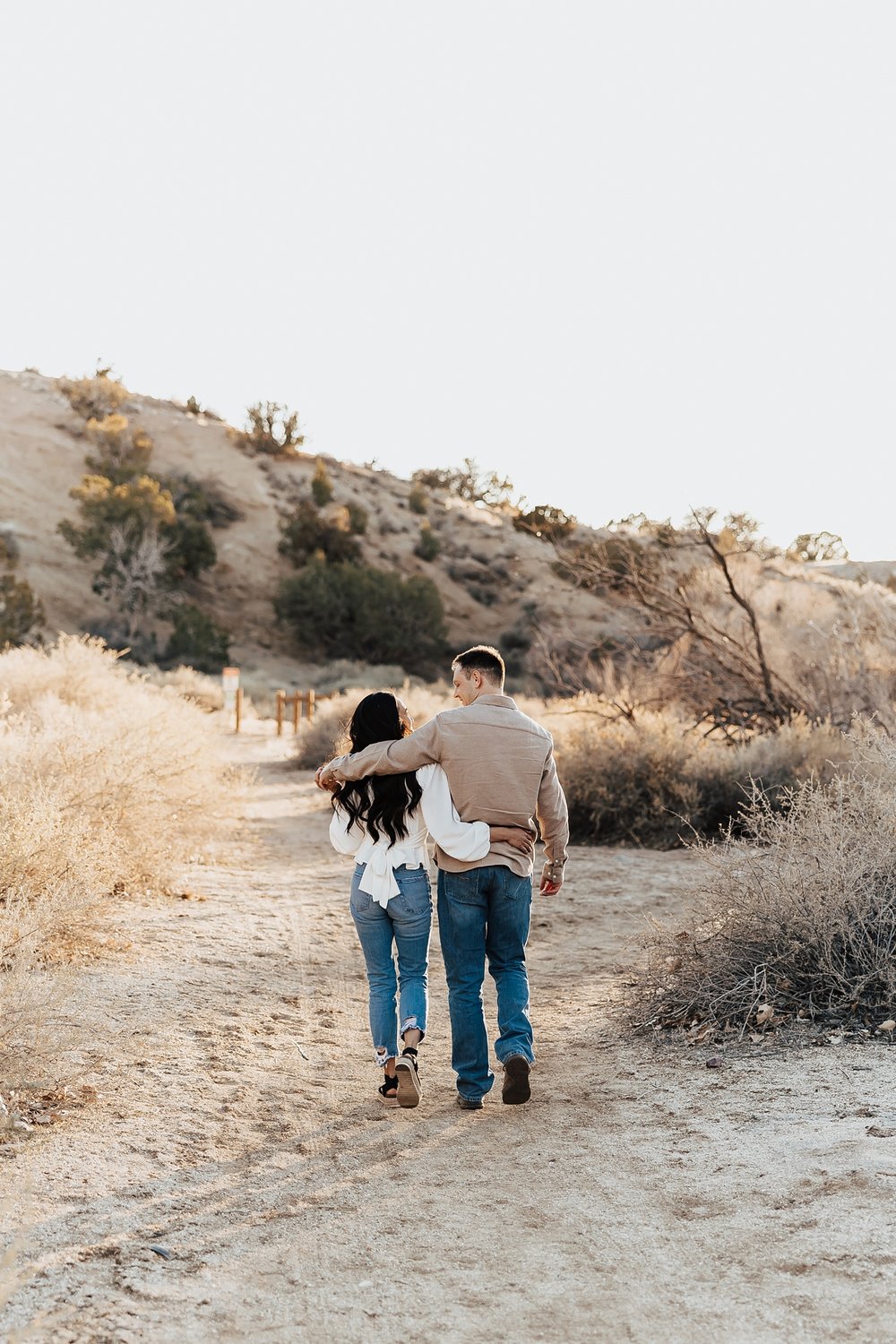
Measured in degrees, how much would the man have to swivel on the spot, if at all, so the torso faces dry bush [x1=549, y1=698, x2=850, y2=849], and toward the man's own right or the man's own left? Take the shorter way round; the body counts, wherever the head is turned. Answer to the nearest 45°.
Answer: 0° — they already face it

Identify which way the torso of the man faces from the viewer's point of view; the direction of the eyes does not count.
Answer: away from the camera

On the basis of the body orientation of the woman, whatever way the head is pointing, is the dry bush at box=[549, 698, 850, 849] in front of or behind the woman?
in front

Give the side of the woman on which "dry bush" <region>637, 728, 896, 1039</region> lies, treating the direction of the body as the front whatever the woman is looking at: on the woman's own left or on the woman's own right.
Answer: on the woman's own right

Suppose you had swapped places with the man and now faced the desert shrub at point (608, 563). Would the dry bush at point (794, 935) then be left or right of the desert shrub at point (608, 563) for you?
right

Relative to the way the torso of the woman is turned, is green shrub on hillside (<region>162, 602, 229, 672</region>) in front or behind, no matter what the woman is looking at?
in front

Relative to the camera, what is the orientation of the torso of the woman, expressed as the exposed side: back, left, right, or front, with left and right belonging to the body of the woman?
back

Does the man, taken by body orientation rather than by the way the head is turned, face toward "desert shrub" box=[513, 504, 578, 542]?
yes
